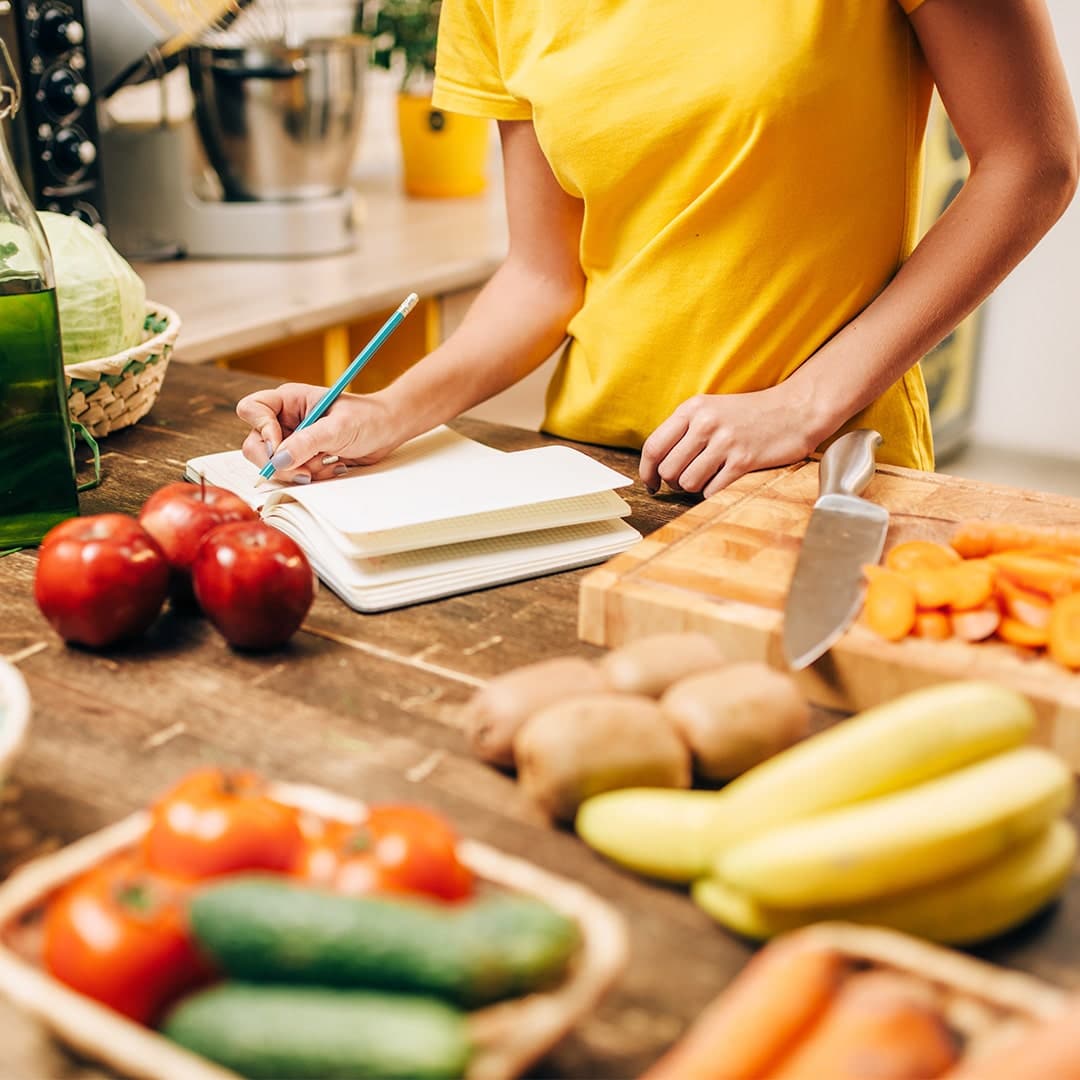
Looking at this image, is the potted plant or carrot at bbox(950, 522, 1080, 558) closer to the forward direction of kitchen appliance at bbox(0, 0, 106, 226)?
the carrot

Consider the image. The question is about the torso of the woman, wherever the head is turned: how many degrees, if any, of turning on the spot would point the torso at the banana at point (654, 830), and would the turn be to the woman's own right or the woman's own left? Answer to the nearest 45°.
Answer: approximately 45° to the woman's own left

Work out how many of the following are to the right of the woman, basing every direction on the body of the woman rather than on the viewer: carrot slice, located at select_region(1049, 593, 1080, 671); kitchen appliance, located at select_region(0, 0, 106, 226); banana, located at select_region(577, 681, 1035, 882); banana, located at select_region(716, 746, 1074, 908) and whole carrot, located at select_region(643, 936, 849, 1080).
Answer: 1

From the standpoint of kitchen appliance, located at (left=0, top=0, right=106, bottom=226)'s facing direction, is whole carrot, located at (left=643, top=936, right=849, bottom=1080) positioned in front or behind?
in front

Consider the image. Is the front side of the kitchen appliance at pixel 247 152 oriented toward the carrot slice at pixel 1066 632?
no

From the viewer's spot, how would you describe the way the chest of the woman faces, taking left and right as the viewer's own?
facing the viewer and to the left of the viewer

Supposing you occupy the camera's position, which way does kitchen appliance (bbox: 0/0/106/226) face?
facing the viewer and to the right of the viewer
